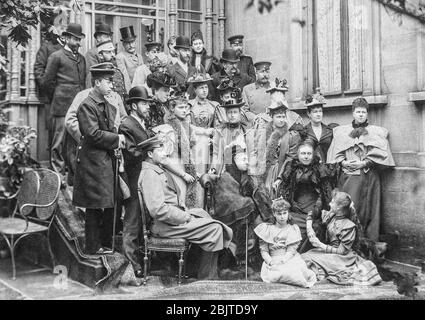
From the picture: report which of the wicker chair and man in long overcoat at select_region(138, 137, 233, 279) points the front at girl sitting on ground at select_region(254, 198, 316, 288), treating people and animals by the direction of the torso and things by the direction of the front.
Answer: the man in long overcoat

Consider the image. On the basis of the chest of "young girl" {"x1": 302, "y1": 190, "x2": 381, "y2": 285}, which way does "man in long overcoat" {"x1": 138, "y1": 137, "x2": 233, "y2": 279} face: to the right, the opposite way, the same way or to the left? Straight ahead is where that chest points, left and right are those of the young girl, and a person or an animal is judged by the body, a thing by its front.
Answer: the opposite way

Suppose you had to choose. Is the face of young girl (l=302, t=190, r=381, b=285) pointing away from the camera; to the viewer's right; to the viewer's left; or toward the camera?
to the viewer's left

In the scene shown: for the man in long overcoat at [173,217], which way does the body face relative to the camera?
to the viewer's right

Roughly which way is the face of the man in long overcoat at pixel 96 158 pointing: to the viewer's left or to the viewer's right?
to the viewer's right

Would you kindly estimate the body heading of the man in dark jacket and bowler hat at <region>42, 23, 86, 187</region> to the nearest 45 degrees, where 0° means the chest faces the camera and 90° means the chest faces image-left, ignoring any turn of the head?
approximately 315°

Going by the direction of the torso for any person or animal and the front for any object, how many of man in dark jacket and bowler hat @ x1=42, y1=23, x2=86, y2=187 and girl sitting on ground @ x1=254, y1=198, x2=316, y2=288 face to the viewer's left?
0

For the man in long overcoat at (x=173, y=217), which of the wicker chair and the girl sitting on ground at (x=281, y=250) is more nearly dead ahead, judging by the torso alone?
the girl sitting on ground

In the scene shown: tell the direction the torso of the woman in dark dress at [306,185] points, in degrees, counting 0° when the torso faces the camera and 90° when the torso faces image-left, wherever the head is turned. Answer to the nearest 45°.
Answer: approximately 0°

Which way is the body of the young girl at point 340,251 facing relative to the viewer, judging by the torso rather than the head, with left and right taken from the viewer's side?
facing to the left of the viewer
